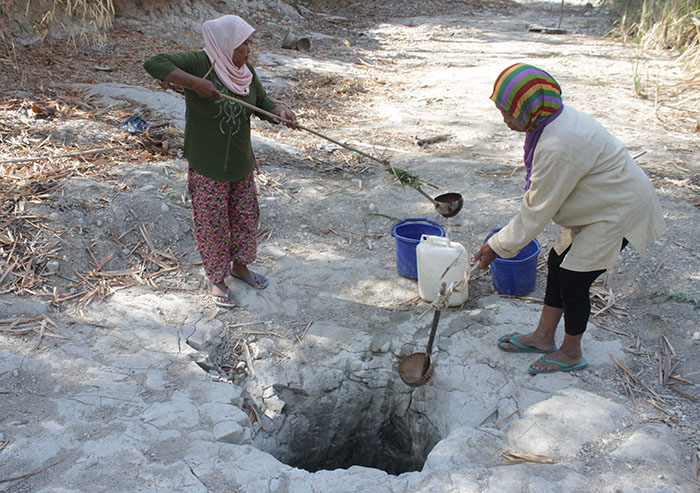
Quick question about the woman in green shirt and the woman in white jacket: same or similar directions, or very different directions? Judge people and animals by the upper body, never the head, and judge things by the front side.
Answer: very different directions

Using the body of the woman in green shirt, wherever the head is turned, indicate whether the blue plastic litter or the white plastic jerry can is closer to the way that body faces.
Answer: the white plastic jerry can

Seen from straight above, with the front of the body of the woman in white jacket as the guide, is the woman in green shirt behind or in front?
in front

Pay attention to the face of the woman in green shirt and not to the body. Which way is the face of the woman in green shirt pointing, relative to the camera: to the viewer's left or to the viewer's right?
to the viewer's right

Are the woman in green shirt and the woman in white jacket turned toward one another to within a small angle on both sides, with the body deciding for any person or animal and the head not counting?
yes

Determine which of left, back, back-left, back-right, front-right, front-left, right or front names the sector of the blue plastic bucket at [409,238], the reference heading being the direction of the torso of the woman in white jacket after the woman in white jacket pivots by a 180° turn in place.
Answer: back-left

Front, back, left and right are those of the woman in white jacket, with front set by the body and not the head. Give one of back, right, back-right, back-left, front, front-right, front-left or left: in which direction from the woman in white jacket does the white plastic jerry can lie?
front-right

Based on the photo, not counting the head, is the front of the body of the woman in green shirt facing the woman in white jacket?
yes

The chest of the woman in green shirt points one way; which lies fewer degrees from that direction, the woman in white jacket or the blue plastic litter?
the woman in white jacket

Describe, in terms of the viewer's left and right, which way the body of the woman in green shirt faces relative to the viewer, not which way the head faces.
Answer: facing the viewer and to the right of the viewer

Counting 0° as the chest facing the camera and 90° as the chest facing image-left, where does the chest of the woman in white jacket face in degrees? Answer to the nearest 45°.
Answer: approximately 90°

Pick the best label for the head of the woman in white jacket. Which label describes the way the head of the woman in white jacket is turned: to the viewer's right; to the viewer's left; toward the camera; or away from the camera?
to the viewer's left

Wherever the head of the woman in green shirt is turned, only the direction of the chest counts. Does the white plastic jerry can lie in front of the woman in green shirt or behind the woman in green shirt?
in front

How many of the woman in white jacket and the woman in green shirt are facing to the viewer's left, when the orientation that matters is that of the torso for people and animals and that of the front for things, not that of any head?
1
